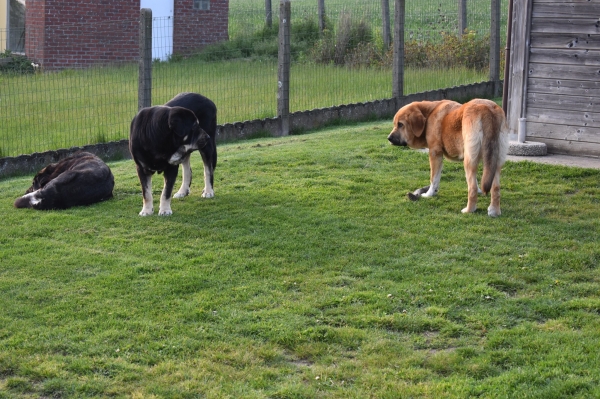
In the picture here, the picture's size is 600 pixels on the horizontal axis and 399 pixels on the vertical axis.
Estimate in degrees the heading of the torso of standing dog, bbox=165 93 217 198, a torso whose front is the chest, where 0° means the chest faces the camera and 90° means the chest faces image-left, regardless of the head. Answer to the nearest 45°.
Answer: approximately 45°

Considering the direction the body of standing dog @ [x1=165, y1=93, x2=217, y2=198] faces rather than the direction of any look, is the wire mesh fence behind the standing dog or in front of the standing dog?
behind

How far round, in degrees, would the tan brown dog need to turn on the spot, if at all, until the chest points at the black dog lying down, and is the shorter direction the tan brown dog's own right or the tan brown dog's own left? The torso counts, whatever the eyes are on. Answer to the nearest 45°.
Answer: approximately 45° to the tan brown dog's own left

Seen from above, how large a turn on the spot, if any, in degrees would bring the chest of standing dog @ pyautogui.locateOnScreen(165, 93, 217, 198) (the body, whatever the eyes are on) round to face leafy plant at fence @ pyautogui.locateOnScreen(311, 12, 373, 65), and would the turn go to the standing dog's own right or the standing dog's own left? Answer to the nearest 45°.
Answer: approximately 135° to the standing dog's own right

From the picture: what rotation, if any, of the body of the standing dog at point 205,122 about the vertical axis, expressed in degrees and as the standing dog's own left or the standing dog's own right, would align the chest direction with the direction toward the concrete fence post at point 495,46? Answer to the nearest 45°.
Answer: approximately 180°

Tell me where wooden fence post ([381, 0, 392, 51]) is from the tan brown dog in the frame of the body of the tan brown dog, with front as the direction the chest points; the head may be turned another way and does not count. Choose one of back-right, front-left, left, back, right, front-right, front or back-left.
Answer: front-right

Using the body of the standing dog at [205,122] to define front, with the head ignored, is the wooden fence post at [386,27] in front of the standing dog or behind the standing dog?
behind

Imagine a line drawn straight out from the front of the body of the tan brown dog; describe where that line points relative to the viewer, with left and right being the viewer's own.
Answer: facing away from the viewer and to the left of the viewer

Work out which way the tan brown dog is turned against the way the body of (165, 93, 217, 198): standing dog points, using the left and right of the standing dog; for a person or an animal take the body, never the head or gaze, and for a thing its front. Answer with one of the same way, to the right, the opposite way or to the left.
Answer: to the right

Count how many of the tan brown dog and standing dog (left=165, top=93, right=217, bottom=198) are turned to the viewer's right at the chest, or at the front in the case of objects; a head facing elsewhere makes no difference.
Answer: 0

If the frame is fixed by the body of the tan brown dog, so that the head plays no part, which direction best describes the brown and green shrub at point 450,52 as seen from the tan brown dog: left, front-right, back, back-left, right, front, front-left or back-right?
front-right
